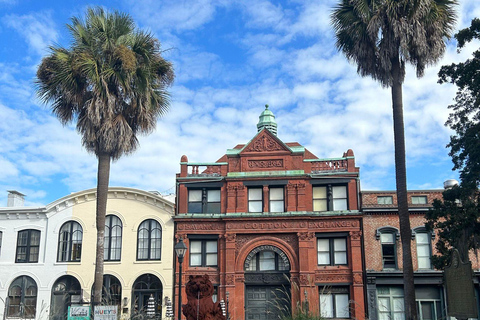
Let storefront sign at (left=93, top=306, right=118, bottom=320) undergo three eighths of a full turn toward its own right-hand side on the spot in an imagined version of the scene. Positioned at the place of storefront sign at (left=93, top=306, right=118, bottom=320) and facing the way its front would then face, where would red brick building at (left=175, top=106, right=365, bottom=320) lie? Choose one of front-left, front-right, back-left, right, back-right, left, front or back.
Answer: right

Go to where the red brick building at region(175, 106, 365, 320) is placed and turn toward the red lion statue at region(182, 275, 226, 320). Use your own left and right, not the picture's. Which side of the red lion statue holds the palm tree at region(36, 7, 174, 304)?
right

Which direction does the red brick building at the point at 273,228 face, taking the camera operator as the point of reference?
facing the viewer

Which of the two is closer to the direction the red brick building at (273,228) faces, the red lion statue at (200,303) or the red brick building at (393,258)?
the red lion statue

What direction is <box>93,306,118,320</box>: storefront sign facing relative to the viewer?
toward the camera

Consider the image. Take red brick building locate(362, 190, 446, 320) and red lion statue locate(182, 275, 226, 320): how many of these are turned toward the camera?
2

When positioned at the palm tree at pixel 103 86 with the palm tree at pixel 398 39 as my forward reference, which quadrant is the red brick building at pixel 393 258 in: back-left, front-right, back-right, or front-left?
front-left

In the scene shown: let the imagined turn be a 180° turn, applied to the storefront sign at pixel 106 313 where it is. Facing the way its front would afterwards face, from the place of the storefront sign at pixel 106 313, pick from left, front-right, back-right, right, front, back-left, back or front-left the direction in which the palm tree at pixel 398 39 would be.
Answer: right

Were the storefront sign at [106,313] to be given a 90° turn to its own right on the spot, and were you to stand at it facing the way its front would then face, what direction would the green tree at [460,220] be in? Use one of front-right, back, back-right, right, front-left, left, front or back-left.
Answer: back

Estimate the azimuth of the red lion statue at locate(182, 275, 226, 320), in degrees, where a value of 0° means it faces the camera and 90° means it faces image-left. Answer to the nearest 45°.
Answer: approximately 0°

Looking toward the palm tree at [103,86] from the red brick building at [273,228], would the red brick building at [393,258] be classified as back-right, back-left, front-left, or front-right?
back-left

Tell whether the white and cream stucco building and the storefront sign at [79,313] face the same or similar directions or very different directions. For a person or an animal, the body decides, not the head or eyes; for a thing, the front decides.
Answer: same or similar directions

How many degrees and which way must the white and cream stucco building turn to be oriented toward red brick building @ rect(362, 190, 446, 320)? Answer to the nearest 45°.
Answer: approximately 45° to its left

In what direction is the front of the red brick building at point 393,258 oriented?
toward the camera

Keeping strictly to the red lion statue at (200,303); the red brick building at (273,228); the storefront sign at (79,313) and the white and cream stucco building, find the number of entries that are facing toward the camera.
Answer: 4
